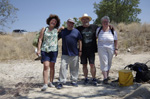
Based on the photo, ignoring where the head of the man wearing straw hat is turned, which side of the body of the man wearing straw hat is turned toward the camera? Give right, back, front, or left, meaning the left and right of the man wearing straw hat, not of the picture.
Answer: front

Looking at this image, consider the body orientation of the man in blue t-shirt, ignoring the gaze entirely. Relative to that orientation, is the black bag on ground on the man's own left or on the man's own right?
on the man's own left

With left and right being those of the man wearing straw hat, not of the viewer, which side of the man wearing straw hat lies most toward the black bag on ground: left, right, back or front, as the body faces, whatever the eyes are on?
left

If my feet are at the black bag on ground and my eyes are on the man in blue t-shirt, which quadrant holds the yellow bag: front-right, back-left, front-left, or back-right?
front-left

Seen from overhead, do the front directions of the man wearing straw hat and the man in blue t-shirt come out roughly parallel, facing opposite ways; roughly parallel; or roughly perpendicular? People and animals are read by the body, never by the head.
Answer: roughly parallel

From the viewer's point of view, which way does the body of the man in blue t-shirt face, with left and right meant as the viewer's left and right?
facing the viewer

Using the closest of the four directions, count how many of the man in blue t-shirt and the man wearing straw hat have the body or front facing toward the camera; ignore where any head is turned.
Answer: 2

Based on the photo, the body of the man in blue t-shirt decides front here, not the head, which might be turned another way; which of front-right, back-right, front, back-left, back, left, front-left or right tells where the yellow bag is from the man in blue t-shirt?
left
